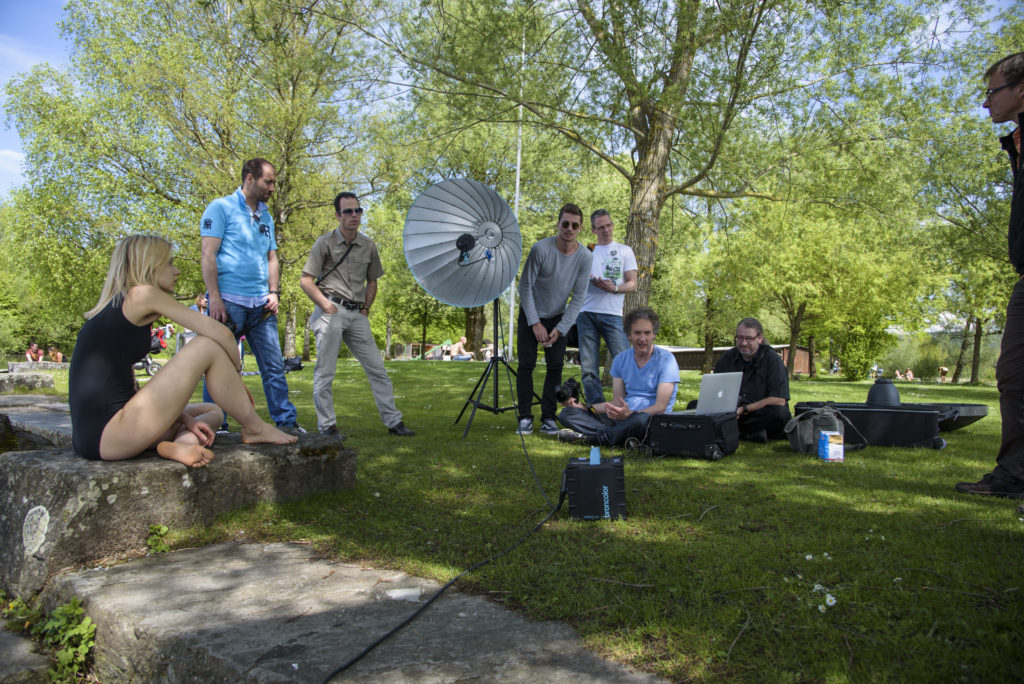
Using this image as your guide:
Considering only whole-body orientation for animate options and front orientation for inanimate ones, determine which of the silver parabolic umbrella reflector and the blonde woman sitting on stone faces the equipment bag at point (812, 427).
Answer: the blonde woman sitting on stone

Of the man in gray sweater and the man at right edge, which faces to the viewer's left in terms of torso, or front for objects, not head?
the man at right edge

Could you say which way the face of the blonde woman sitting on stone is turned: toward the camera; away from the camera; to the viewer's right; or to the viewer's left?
to the viewer's right

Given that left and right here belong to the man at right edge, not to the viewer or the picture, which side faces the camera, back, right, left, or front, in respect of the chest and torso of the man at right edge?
left

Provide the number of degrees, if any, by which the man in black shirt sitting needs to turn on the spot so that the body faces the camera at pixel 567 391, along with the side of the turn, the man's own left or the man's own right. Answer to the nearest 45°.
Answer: approximately 45° to the man's own right

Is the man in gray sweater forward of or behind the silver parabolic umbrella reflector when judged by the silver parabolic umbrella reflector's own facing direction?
behind

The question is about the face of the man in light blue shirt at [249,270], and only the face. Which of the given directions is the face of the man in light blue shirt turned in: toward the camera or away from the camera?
toward the camera

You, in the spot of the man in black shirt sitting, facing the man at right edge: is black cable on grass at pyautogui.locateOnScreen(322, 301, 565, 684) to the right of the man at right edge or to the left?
right

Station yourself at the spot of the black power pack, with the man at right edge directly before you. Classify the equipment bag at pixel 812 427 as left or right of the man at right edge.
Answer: left

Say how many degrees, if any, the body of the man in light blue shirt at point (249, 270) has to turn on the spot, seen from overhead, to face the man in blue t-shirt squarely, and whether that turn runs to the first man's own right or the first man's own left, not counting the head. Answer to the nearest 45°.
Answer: approximately 45° to the first man's own left

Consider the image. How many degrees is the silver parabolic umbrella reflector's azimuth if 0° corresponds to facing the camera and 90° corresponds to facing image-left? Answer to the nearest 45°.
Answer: approximately 45°

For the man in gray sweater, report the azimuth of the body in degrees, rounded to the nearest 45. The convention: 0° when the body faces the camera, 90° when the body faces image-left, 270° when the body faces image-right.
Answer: approximately 0°

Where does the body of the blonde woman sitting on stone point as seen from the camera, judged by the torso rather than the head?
to the viewer's right

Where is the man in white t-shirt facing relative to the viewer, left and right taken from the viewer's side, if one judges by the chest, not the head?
facing the viewer

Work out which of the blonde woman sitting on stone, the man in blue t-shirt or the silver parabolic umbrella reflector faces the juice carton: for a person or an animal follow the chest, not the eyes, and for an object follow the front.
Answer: the blonde woman sitting on stone

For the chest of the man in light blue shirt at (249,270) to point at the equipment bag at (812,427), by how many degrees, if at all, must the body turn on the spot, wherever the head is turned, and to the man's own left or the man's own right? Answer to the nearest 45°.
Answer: approximately 45° to the man's own left
